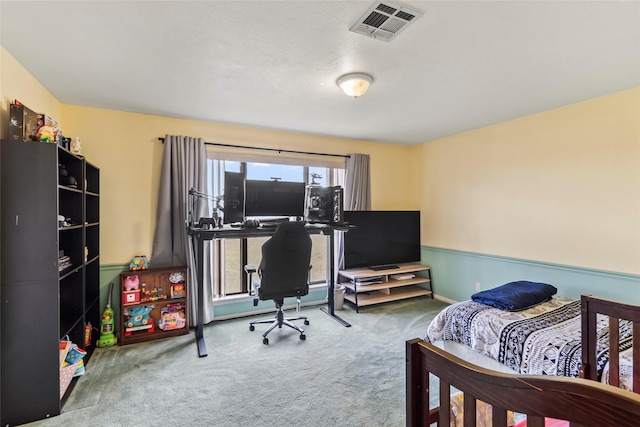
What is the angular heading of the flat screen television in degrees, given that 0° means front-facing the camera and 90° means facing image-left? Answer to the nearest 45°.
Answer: approximately 315°

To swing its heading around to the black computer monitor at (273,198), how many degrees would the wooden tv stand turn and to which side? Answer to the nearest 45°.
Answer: approximately 90° to its right

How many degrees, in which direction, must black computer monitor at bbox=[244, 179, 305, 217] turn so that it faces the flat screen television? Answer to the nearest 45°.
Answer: approximately 135° to its left

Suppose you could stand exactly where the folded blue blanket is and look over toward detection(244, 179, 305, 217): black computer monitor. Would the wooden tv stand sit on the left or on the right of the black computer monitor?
right

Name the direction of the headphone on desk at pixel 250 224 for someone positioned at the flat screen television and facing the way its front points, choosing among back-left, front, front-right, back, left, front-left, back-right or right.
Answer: right

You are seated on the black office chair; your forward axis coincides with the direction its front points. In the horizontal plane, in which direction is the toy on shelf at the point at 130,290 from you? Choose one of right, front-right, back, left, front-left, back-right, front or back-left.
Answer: front-left

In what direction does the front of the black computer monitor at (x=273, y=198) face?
toward the camera

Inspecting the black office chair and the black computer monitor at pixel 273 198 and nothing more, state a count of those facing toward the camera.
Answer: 1

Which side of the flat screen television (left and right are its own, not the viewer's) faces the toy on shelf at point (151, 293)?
right

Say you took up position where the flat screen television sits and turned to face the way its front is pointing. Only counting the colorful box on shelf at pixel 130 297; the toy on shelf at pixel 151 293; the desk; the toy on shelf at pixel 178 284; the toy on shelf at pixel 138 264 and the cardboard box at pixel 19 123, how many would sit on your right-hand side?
6

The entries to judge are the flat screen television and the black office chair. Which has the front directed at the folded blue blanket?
the flat screen television

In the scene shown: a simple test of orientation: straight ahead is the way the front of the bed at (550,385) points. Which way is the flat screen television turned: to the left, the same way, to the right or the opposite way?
to the left

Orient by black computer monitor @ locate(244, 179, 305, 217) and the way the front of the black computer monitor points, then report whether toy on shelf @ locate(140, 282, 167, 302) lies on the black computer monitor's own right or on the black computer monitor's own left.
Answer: on the black computer monitor's own right

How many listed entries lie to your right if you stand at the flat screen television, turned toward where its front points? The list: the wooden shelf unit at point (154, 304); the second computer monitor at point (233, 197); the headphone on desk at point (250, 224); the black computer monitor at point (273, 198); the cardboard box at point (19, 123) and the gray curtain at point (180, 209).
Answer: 6

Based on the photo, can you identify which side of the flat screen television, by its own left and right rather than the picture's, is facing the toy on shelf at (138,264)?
right
